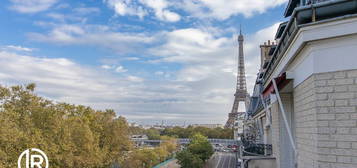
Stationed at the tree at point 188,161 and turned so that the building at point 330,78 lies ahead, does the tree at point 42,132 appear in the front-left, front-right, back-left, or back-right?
front-right

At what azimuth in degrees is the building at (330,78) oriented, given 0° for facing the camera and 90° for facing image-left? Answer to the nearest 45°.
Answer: approximately 90°

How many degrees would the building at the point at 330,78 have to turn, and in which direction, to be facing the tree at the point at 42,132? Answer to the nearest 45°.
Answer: approximately 45° to its right

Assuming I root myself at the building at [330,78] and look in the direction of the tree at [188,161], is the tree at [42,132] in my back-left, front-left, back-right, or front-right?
front-left

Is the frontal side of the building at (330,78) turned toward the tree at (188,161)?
no
